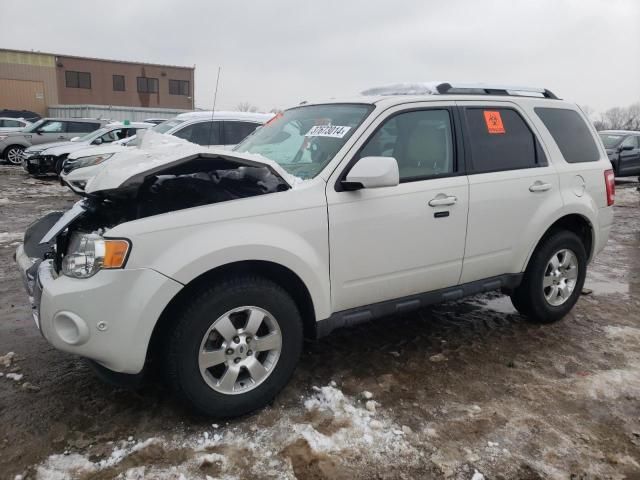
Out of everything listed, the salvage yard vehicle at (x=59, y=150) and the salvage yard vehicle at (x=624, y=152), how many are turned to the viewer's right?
0

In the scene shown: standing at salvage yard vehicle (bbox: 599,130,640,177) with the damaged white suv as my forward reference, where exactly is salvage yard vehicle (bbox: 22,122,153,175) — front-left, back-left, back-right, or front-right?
front-right

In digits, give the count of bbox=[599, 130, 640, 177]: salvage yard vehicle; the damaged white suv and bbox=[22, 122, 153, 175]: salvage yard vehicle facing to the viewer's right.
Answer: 0

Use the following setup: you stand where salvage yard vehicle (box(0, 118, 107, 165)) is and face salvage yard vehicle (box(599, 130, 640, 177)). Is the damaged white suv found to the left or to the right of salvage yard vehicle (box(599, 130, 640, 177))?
right

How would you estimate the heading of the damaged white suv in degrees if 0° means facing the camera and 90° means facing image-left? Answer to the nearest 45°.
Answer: approximately 45°

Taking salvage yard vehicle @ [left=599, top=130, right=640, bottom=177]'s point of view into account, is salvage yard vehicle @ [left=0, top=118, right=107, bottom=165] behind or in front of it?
in front

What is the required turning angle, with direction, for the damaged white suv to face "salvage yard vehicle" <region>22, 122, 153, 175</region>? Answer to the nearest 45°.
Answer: approximately 90° to its right

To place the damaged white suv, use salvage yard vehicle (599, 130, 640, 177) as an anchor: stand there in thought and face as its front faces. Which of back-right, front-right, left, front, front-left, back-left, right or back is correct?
front-left

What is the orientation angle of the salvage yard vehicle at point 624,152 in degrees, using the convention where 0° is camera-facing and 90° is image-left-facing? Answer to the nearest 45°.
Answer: approximately 45°

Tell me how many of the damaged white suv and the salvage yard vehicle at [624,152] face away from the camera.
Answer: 0

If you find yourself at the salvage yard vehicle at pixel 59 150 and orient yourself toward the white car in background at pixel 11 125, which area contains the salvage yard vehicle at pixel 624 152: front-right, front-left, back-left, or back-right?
back-right

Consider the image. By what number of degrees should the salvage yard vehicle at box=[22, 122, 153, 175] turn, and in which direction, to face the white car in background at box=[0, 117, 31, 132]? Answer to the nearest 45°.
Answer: approximately 135° to its right

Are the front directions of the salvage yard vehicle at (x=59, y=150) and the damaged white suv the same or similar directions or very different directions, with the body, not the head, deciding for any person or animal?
same or similar directions

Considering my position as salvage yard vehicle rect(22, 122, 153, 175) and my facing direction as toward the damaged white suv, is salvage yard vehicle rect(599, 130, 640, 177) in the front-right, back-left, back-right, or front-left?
front-left

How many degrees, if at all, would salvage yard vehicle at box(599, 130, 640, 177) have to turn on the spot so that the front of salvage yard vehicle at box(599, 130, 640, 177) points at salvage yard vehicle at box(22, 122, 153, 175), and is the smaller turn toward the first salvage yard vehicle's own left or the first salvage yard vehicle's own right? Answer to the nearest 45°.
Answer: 0° — it already faces it

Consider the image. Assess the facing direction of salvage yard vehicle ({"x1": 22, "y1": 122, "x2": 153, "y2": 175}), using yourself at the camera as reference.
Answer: facing the viewer and to the left of the viewer

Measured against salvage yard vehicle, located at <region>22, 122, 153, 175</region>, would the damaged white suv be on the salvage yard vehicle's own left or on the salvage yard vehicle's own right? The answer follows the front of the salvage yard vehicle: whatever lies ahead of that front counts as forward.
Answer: on the salvage yard vehicle's own left
